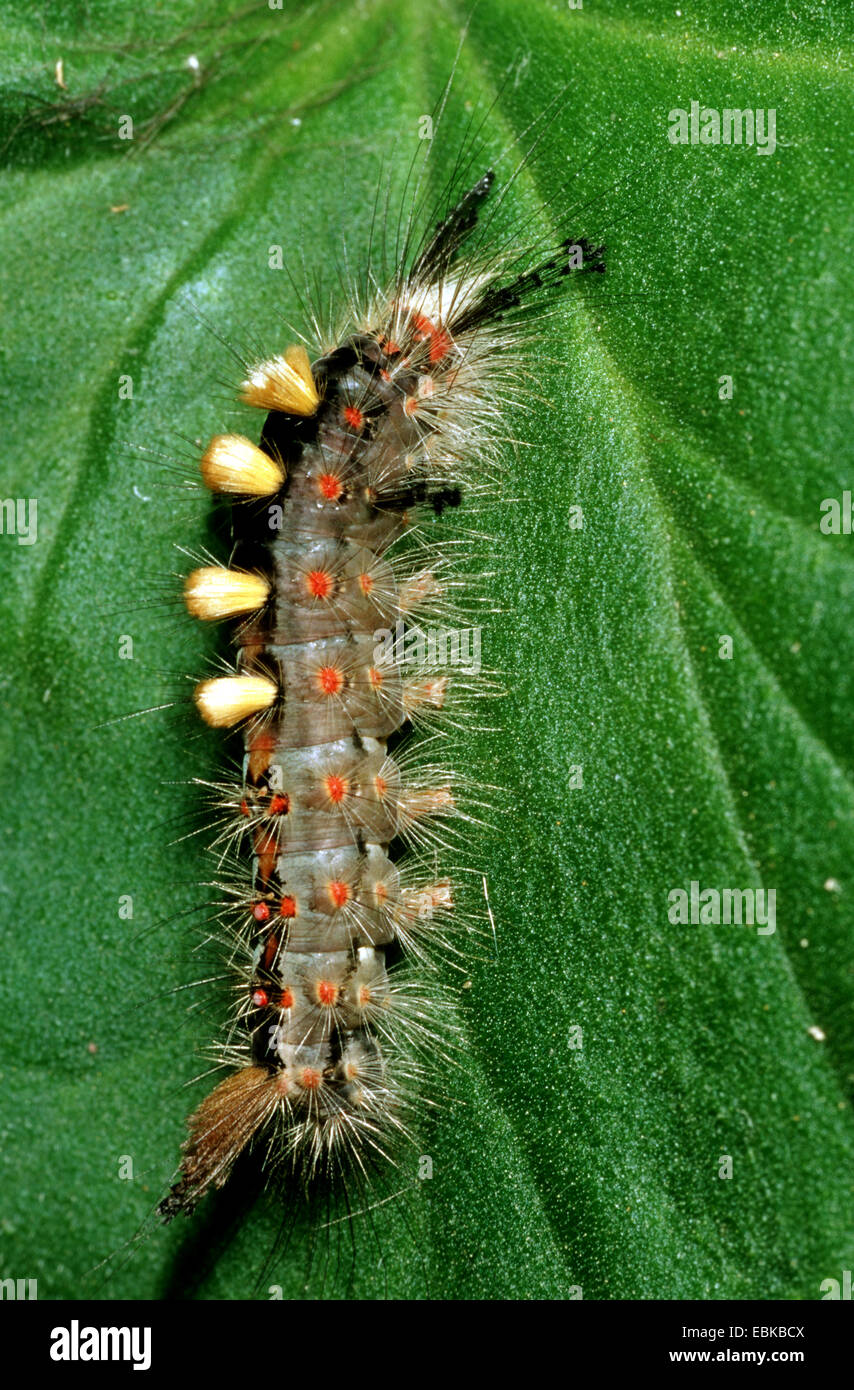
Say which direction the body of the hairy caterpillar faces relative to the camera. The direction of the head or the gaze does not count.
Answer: away from the camera
